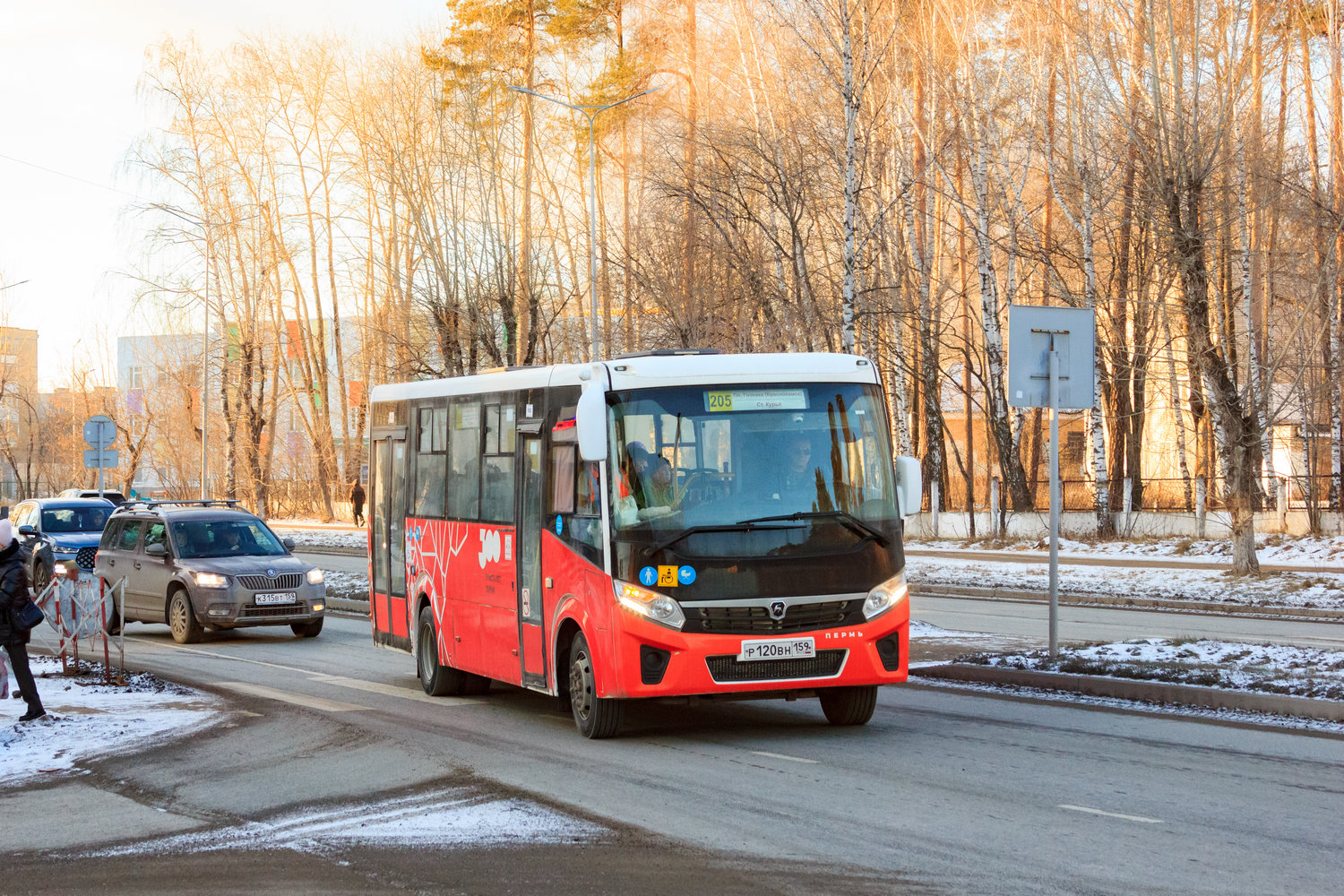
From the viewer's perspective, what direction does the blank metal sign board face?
away from the camera

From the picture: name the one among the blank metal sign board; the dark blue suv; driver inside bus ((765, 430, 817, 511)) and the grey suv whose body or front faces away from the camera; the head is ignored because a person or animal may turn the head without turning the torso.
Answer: the blank metal sign board

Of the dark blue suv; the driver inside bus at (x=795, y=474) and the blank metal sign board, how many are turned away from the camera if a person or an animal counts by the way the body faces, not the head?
1

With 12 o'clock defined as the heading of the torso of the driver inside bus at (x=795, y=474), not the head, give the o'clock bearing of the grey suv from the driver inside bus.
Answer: The grey suv is roughly at 6 o'clock from the driver inside bus.

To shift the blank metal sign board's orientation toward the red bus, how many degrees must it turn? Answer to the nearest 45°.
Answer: approximately 135° to its left

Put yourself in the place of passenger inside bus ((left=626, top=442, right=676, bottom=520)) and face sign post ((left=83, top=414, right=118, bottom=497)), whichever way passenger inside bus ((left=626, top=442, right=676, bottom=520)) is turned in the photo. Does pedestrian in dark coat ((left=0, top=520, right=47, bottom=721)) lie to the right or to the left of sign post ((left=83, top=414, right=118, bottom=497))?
left

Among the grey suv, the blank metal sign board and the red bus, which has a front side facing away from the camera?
the blank metal sign board

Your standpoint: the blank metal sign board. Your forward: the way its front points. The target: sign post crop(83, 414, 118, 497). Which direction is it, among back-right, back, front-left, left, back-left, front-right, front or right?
front-left

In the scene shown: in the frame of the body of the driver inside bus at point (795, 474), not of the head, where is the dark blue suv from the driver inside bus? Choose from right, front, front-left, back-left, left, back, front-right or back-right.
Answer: back

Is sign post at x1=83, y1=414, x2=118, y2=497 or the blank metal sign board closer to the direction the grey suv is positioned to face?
the blank metal sign board

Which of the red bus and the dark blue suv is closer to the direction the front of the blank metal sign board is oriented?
the dark blue suv
